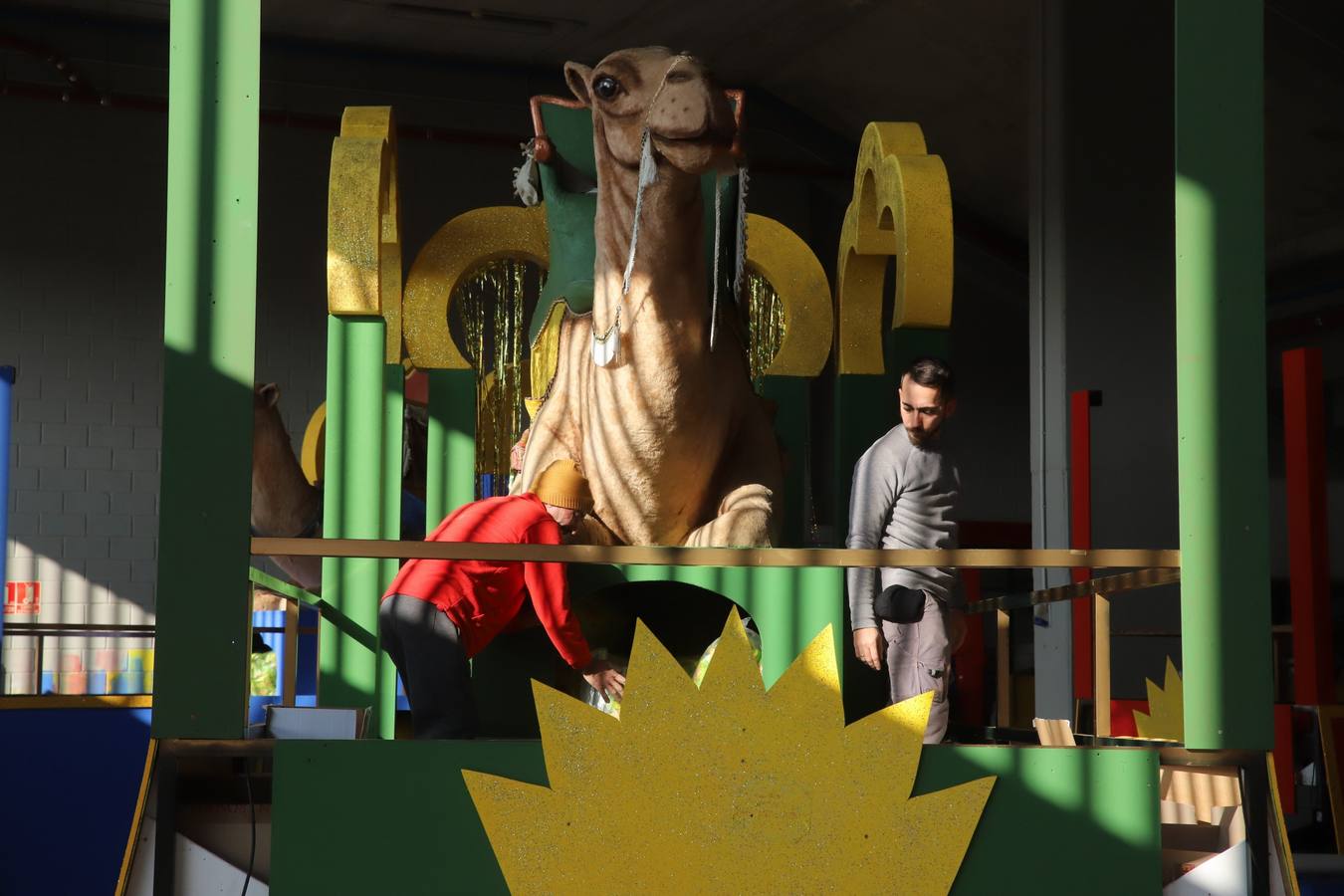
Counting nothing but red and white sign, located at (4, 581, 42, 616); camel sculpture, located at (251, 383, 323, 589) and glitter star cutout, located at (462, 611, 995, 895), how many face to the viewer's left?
1

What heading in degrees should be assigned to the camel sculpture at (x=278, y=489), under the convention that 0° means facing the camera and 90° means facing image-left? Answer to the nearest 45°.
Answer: approximately 90°

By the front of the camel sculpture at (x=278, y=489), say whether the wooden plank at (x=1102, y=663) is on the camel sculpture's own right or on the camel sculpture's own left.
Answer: on the camel sculpture's own left

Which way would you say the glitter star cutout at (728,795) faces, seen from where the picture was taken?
facing the viewer

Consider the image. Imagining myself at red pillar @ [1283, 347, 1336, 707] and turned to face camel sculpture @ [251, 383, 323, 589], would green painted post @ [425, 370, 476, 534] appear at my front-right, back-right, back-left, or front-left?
front-left

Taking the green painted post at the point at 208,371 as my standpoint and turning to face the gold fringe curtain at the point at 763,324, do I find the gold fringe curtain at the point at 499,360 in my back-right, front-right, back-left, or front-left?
front-left

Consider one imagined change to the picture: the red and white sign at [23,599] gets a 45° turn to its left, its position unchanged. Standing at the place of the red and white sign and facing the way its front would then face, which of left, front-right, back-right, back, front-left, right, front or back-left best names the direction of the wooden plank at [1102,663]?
front-right

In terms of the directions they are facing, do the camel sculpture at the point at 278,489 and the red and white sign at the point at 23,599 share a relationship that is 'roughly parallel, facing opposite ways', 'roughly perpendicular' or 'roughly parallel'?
roughly perpendicular

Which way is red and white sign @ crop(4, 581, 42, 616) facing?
toward the camera

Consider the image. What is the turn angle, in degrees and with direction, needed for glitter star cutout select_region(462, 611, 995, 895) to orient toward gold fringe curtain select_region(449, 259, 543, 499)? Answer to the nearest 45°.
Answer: approximately 180°

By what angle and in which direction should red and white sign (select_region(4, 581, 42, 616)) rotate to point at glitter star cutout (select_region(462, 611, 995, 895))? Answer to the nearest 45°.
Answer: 0° — it already faces it

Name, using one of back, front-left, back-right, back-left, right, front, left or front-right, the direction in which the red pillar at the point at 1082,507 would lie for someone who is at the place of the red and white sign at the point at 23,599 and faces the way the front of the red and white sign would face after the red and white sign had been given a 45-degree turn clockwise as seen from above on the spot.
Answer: left
